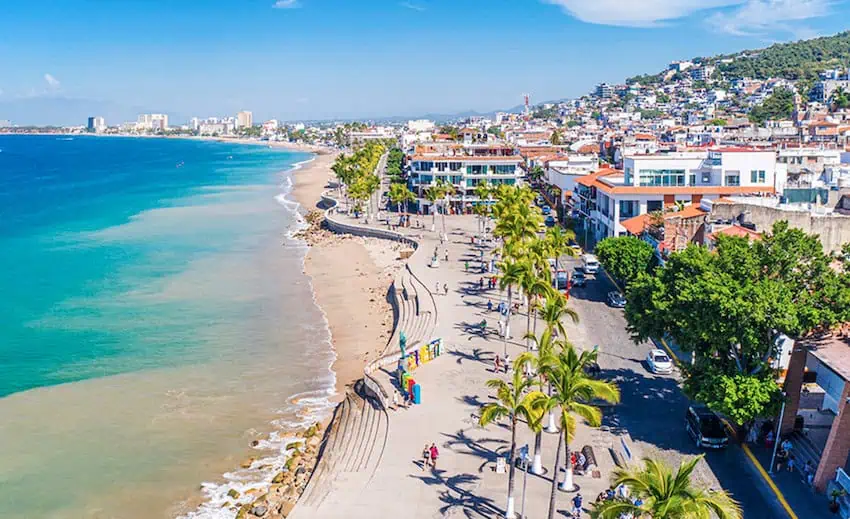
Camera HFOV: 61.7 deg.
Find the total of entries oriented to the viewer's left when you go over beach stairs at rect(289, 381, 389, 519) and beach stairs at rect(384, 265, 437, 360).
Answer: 2

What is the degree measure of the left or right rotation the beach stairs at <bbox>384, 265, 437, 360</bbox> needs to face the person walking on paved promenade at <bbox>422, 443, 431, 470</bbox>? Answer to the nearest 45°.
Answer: approximately 90° to its left

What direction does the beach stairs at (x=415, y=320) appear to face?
to the viewer's left

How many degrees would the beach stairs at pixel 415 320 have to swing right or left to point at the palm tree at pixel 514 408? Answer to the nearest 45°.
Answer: approximately 90° to its left

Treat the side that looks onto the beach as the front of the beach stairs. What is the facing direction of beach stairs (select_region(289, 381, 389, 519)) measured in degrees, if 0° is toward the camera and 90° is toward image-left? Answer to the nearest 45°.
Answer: approximately 90°

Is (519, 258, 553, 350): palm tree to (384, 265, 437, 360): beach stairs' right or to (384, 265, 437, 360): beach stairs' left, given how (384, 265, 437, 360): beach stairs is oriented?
on its left

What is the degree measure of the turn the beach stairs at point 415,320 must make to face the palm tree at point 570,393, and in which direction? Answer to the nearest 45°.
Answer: approximately 90° to its left

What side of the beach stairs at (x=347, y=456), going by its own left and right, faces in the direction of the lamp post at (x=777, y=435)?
back

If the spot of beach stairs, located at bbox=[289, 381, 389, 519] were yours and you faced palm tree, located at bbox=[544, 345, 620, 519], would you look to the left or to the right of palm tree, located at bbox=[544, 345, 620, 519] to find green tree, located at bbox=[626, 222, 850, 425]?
left

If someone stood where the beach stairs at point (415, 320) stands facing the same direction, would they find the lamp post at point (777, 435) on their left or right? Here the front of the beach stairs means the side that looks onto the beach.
on their left

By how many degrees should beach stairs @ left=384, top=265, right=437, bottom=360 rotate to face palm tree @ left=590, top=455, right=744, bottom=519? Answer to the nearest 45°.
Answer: approximately 90° to its left
